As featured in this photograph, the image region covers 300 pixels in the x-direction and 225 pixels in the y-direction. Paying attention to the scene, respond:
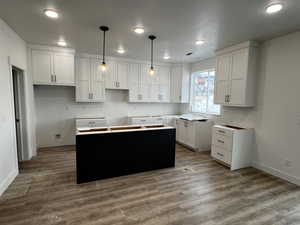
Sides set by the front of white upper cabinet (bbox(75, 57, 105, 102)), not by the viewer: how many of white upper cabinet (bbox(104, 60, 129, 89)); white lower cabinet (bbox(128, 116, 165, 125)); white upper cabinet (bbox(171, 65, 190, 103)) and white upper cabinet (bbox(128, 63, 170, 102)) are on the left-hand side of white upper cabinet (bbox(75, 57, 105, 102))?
4

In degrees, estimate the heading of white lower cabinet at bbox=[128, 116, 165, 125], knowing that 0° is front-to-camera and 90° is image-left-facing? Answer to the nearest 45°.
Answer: approximately 0°

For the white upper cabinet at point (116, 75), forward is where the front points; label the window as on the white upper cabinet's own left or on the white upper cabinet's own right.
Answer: on the white upper cabinet's own left

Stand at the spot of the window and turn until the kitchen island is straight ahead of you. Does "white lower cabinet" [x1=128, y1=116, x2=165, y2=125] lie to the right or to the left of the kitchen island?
right

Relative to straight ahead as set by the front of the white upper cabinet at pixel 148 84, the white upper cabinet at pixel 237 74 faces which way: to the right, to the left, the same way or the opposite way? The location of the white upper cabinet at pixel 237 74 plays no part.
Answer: to the right

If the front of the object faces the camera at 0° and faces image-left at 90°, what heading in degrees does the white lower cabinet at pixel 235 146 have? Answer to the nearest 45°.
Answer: approximately 45°

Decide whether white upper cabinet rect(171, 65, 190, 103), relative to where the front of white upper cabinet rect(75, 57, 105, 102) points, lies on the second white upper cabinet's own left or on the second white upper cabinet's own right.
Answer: on the second white upper cabinet's own left

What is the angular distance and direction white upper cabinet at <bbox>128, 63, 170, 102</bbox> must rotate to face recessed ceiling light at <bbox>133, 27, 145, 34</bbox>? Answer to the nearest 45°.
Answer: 0° — it already faces it

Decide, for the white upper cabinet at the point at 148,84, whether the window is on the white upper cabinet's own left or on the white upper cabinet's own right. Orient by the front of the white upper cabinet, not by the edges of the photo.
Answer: on the white upper cabinet's own left

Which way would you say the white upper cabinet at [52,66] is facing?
toward the camera

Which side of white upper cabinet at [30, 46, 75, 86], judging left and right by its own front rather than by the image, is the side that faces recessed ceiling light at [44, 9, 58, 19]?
front

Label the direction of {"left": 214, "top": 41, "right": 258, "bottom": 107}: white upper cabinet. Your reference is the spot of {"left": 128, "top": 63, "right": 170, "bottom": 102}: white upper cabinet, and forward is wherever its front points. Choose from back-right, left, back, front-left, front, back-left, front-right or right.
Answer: front-left

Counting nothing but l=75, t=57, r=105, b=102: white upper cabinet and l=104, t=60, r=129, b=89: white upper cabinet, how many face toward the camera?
2

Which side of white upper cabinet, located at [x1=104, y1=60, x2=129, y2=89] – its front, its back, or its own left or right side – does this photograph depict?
front

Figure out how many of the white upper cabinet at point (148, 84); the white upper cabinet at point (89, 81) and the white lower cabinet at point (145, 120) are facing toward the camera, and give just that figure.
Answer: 3

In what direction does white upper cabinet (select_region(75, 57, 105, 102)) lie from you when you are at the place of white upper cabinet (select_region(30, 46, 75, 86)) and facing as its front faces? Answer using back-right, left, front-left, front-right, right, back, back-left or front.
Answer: left

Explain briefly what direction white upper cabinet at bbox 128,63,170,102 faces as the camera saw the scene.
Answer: facing the viewer
